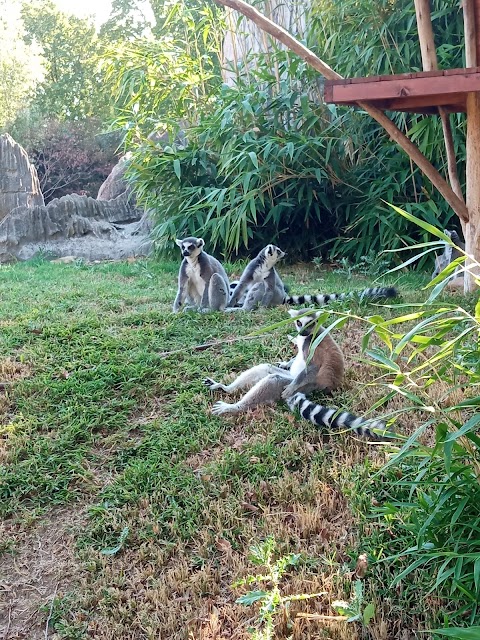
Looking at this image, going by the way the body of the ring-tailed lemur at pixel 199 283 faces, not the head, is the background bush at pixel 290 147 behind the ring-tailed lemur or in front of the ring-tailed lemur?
behind

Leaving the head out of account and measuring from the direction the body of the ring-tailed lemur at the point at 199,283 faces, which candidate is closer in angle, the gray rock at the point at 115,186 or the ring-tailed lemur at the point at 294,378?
the ring-tailed lemur

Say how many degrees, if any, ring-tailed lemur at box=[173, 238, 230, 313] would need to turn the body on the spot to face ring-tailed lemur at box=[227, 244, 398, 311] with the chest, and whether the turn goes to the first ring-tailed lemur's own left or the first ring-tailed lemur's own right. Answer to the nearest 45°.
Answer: approximately 135° to the first ring-tailed lemur's own left

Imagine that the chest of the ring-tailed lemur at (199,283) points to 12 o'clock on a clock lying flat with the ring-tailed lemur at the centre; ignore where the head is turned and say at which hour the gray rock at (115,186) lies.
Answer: The gray rock is roughly at 4 o'clock from the ring-tailed lemur.

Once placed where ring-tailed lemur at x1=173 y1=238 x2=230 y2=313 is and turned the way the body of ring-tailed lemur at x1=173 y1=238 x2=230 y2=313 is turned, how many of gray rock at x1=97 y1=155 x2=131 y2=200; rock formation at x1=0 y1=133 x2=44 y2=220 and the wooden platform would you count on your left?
1

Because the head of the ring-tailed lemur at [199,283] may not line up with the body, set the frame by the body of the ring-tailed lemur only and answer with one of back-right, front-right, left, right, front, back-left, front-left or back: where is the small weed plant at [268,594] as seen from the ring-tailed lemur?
front-left

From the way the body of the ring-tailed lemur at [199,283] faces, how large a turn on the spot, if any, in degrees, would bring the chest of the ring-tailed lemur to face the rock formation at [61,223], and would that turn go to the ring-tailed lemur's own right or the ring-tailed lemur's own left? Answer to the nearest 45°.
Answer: approximately 135° to the ring-tailed lemur's own right

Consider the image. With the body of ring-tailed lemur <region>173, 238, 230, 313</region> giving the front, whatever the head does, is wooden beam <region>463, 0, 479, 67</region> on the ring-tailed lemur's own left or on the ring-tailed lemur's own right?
on the ring-tailed lemur's own left

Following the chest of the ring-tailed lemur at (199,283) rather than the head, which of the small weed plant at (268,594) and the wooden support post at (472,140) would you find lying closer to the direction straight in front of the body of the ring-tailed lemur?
the small weed plant

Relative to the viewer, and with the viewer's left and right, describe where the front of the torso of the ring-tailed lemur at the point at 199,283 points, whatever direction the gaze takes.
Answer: facing the viewer and to the left of the viewer

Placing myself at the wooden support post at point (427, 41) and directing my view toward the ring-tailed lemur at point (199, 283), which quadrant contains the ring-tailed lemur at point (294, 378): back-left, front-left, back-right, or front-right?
front-left

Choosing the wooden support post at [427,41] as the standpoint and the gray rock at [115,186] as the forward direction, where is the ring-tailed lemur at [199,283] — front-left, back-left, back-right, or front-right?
front-left
